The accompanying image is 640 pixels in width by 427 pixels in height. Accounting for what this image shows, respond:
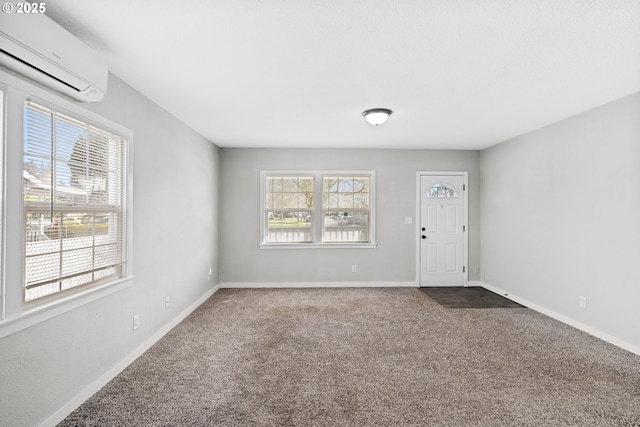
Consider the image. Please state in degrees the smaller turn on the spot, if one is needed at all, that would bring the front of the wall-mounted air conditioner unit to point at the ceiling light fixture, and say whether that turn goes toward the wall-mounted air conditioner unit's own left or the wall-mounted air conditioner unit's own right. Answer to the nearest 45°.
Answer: approximately 45° to the wall-mounted air conditioner unit's own left

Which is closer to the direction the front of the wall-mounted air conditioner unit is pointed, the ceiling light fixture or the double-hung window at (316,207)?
the ceiling light fixture

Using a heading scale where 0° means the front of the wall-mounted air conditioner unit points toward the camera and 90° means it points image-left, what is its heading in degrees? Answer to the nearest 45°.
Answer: approximately 315°

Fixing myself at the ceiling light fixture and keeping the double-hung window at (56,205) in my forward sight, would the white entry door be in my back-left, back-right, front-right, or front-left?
back-right

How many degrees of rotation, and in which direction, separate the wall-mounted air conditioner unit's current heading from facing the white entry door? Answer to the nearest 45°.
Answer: approximately 45° to its left

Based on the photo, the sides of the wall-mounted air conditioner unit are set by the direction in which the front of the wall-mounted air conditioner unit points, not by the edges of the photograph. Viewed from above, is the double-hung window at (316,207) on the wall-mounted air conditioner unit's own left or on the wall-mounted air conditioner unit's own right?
on the wall-mounted air conditioner unit's own left
